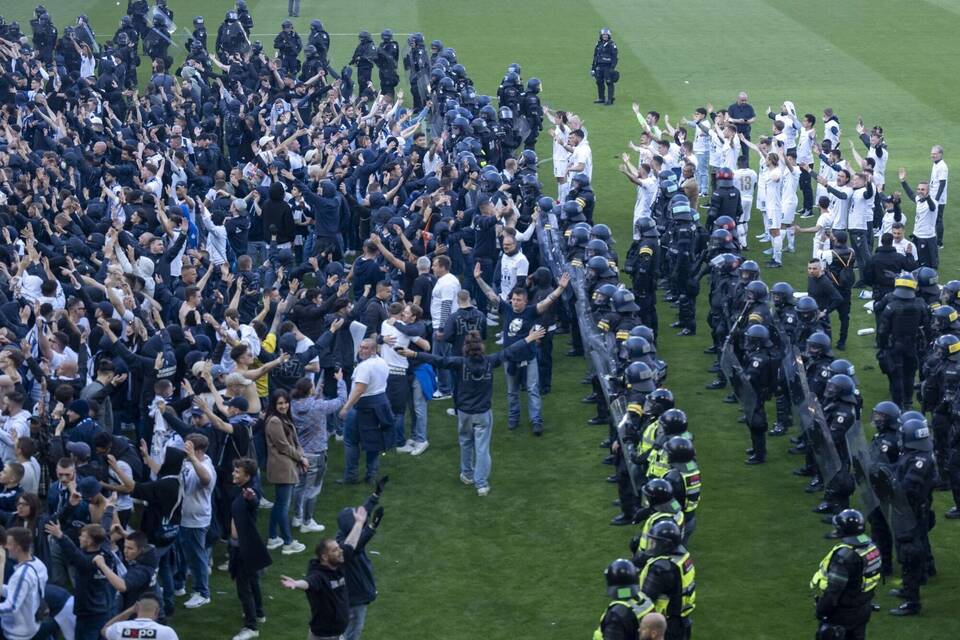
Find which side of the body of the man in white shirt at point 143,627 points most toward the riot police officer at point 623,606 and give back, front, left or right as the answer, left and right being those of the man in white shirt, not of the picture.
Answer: right

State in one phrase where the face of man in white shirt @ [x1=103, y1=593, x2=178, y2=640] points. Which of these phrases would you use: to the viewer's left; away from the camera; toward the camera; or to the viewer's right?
away from the camera

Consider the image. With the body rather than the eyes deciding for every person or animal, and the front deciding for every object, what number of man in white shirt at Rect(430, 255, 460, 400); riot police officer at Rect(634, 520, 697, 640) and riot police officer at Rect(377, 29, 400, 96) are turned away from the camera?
0

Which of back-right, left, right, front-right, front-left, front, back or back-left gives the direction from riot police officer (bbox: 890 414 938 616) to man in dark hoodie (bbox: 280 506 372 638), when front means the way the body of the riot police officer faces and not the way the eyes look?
front-left

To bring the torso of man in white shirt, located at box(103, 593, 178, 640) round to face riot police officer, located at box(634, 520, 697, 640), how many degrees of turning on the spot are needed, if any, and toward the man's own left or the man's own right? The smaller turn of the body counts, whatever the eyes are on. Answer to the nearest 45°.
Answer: approximately 90° to the man's own right

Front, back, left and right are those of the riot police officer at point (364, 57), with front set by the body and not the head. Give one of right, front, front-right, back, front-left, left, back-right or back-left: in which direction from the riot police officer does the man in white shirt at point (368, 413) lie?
front-left

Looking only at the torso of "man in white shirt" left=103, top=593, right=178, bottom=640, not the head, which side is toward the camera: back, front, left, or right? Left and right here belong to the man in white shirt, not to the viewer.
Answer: back
